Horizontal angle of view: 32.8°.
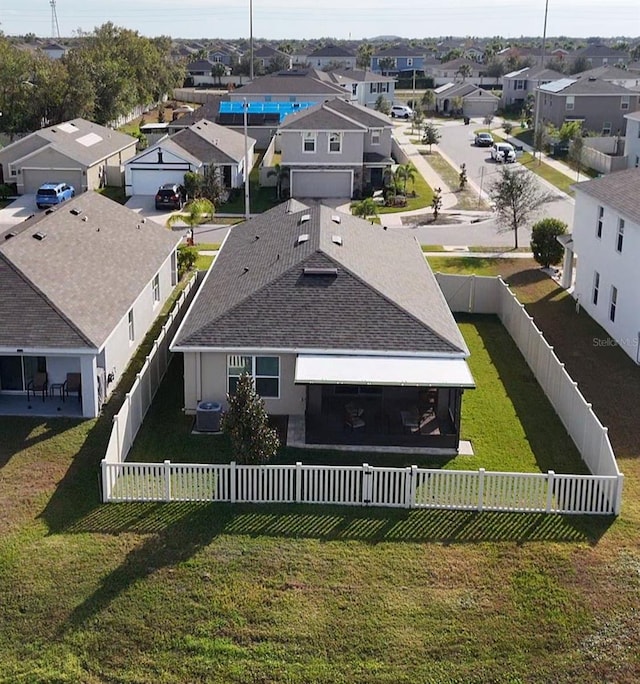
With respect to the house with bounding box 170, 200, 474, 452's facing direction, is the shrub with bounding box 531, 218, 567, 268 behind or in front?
in front

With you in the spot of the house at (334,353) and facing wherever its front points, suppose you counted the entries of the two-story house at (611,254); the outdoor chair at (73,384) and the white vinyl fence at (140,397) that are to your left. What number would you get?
2

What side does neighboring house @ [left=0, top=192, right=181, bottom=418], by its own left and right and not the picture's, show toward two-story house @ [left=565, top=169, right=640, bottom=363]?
right

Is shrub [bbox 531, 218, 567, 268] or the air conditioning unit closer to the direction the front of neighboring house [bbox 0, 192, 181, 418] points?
the shrub

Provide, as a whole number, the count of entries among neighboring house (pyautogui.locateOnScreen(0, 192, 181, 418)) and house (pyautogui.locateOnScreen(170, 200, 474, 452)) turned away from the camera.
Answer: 2

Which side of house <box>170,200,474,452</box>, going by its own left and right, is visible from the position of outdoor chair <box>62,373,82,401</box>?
left

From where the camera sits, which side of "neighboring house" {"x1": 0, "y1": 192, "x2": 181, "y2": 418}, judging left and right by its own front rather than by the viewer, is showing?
back

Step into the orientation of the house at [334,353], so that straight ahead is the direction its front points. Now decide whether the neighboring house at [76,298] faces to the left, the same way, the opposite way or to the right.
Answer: the same way

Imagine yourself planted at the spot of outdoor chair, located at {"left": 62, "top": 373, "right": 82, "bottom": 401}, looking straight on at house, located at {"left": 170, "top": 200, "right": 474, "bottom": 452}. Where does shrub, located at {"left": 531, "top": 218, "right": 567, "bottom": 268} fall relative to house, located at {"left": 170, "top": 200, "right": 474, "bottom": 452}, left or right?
left

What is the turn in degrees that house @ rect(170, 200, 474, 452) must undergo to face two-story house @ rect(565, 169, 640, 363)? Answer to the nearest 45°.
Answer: approximately 45° to its right

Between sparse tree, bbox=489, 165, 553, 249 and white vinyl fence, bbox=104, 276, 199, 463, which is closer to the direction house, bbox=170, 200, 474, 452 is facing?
the sparse tree

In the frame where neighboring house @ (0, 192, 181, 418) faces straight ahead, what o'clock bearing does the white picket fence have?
The white picket fence is roughly at 5 o'clock from the neighboring house.

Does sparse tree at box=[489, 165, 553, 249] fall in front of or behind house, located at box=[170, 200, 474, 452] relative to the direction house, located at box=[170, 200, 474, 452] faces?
in front

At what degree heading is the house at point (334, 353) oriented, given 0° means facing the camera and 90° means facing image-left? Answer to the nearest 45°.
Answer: approximately 180°

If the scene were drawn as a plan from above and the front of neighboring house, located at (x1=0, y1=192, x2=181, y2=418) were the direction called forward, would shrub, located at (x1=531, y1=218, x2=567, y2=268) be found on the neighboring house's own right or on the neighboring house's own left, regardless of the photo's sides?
on the neighboring house's own right

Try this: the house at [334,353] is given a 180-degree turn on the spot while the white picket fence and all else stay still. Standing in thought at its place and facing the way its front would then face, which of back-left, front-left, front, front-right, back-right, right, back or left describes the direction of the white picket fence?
front
